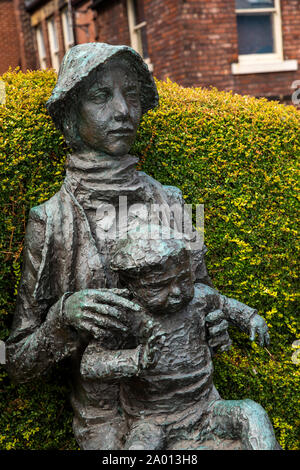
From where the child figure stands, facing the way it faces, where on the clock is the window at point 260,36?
The window is roughly at 8 o'clock from the child figure.

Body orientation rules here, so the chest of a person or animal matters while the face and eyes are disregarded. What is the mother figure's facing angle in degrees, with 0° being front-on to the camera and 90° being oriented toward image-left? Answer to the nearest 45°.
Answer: approximately 315°

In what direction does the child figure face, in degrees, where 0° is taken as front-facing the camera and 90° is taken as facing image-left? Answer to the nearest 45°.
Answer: approximately 315°
